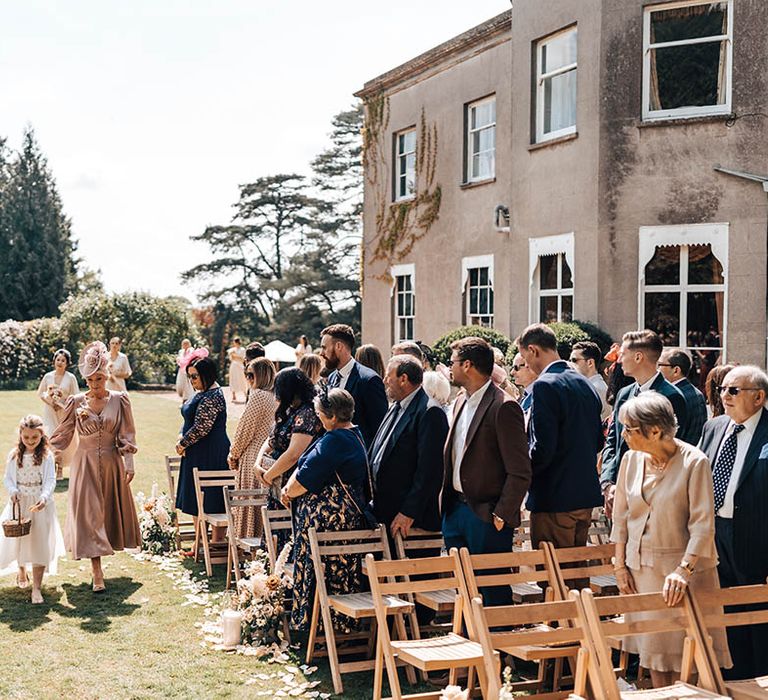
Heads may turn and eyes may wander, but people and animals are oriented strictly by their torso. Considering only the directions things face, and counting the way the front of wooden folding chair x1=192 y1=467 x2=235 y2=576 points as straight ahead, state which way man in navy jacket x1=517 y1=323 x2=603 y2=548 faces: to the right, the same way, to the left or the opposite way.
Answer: the opposite way

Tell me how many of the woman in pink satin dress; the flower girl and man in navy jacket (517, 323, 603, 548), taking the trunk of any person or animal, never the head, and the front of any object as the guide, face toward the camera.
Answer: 2

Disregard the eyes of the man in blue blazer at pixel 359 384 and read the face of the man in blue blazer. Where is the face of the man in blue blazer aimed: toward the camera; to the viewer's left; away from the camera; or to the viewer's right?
to the viewer's left

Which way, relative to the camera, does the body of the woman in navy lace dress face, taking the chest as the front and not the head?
to the viewer's left

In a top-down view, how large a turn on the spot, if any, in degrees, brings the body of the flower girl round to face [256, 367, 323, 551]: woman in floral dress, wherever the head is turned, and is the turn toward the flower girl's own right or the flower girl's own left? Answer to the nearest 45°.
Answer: approximately 45° to the flower girl's own left

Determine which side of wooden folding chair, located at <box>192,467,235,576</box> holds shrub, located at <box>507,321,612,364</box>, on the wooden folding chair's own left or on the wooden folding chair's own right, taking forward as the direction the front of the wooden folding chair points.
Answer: on the wooden folding chair's own left

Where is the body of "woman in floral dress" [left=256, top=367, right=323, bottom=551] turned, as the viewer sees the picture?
to the viewer's left

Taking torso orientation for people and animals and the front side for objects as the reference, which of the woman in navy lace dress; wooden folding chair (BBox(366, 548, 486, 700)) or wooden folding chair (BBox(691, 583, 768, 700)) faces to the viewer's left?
the woman in navy lace dress

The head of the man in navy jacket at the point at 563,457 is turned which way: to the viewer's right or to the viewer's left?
to the viewer's left

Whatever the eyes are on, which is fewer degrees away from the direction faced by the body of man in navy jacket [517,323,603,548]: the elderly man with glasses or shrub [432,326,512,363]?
the shrub

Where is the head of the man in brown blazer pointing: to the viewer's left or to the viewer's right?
to the viewer's left

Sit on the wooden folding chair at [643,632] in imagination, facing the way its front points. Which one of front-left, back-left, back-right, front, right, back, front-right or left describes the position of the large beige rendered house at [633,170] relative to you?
back-left

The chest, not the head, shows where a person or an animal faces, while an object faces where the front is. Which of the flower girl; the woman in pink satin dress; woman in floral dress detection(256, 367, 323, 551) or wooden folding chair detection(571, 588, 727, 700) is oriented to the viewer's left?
the woman in floral dress

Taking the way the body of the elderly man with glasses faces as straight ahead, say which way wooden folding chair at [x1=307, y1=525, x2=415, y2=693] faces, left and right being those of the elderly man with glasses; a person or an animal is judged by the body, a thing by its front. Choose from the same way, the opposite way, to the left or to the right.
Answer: to the left
